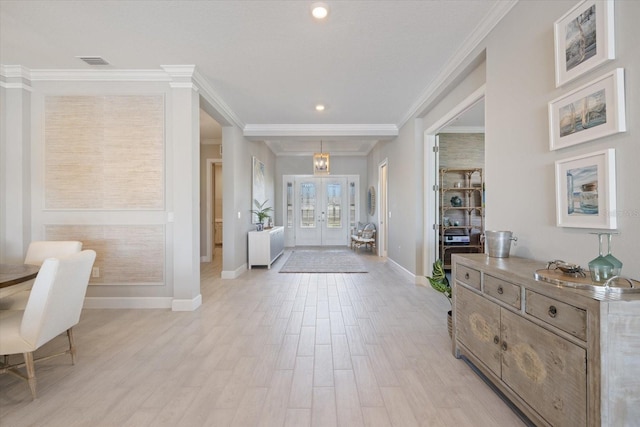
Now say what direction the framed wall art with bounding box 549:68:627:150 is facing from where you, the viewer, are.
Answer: facing the viewer and to the left of the viewer

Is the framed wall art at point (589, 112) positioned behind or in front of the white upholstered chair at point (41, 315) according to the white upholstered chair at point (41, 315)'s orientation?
behind

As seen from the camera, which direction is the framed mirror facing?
to the viewer's left

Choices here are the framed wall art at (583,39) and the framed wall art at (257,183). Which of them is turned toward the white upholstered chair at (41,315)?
the framed wall art at (583,39)

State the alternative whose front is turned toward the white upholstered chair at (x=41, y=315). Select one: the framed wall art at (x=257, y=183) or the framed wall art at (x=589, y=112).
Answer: the framed wall art at (x=589, y=112)

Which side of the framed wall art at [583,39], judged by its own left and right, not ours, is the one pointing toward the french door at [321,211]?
right

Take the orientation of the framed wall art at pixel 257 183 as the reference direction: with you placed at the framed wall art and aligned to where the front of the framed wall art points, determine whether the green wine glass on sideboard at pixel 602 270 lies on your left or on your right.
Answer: on your right

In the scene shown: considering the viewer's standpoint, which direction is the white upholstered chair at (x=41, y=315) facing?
facing away from the viewer and to the left of the viewer

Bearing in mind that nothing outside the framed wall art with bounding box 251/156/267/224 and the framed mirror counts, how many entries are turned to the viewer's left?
1

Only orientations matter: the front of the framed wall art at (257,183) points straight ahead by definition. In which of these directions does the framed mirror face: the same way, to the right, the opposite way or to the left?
the opposite way

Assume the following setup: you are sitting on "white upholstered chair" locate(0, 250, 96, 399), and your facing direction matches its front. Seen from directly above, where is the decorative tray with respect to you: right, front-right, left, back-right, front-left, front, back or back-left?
back

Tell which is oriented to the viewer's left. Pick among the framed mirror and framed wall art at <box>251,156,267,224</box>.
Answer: the framed mirror

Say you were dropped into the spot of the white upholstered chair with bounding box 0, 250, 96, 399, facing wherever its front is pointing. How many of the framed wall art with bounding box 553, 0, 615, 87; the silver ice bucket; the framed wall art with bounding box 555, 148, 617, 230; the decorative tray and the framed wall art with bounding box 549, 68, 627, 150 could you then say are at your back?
5

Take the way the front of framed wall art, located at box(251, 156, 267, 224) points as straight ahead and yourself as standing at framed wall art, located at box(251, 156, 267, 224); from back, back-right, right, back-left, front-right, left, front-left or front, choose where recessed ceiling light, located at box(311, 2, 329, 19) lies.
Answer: right

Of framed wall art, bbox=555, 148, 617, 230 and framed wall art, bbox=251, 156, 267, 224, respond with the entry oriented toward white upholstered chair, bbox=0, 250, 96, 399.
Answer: framed wall art, bbox=555, 148, 617, 230

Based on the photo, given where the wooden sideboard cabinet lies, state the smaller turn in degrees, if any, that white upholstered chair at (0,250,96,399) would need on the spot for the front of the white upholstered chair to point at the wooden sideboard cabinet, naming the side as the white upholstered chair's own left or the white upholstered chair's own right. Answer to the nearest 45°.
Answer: approximately 180°

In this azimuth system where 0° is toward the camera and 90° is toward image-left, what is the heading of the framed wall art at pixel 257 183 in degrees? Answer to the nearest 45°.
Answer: approximately 270°

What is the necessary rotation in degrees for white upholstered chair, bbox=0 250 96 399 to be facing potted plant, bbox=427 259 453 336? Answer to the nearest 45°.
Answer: approximately 180°

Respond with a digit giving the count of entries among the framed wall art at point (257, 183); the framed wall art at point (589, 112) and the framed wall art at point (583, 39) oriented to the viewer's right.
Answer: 1
